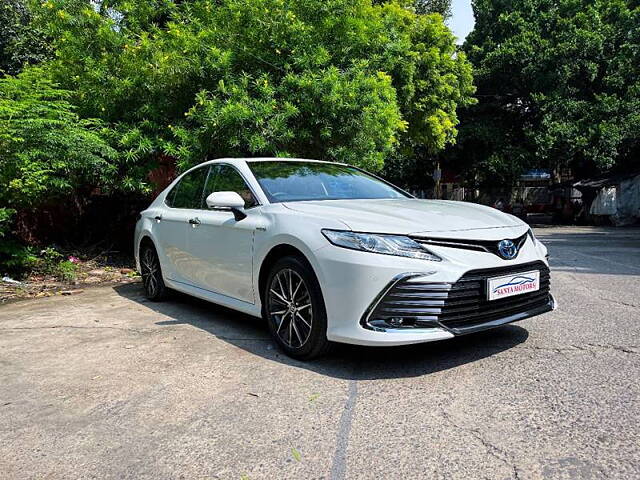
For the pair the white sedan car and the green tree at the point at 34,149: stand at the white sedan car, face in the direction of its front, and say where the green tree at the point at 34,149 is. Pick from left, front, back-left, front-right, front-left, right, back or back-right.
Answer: back

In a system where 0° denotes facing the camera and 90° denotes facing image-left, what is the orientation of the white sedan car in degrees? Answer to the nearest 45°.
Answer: approximately 315°

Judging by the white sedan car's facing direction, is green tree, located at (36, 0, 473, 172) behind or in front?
behind

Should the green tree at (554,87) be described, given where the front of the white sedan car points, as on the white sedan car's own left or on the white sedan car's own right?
on the white sedan car's own left

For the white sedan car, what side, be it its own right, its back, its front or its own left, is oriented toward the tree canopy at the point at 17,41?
back

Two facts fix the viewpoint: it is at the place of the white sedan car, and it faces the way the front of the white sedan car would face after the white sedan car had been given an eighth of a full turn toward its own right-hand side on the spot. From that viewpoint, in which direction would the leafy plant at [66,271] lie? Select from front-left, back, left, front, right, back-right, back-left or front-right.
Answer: back-right
